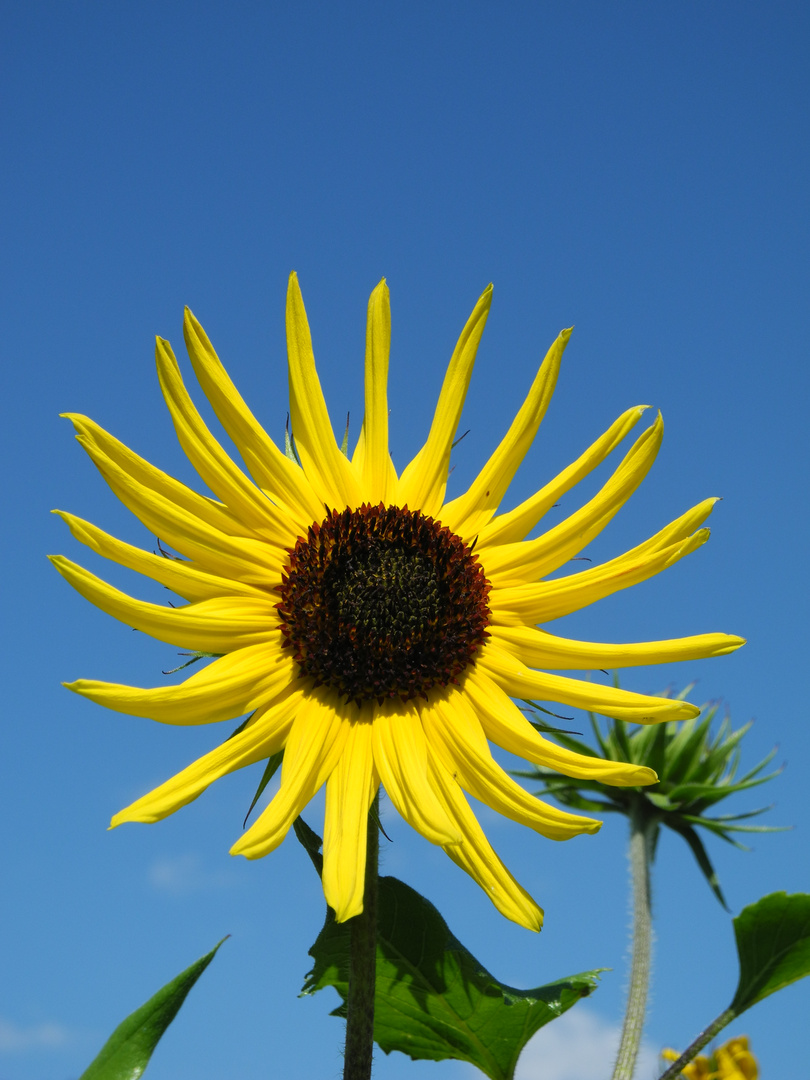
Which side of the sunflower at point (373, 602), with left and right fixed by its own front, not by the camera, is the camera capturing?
front

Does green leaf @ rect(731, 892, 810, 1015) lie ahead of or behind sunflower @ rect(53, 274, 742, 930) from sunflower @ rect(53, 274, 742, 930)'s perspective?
behind
